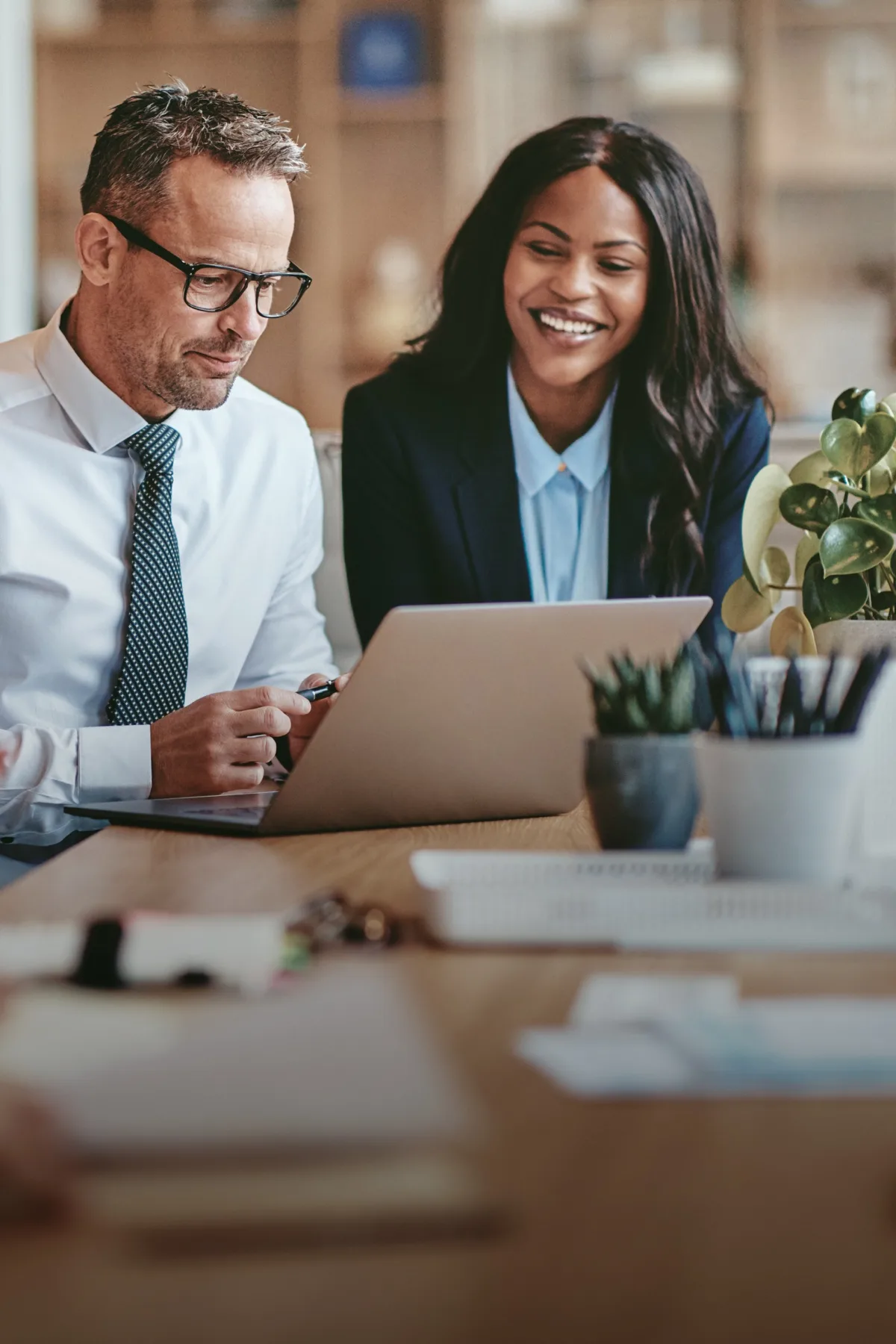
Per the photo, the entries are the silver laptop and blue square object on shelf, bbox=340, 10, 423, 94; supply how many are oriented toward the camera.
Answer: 1

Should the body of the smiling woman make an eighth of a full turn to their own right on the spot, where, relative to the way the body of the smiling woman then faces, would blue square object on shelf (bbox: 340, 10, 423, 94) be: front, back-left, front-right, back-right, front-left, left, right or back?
back-right

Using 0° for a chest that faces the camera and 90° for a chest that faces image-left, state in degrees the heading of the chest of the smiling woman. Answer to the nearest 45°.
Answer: approximately 0°

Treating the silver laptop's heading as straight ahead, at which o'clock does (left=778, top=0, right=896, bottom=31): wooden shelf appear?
The wooden shelf is roughly at 2 o'clock from the silver laptop.

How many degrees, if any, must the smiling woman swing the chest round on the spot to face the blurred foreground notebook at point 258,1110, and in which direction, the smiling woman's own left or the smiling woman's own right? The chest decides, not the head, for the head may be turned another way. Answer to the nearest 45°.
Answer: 0° — they already face it

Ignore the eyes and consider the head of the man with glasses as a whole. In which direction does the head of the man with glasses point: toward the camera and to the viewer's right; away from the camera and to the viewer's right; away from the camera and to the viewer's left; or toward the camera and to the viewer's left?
toward the camera and to the viewer's right

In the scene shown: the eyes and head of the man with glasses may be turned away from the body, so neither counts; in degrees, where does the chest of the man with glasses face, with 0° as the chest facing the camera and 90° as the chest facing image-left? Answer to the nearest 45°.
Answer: approximately 315°

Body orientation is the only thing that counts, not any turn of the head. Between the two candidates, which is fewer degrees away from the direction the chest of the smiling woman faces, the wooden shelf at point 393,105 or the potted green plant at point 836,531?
the potted green plant

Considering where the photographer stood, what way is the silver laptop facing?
facing away from the viewer and to the left of the viewer

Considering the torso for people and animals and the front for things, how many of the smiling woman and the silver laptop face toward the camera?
1

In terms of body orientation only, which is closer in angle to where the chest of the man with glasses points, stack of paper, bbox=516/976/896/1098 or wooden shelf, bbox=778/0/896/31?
the stack of paper
